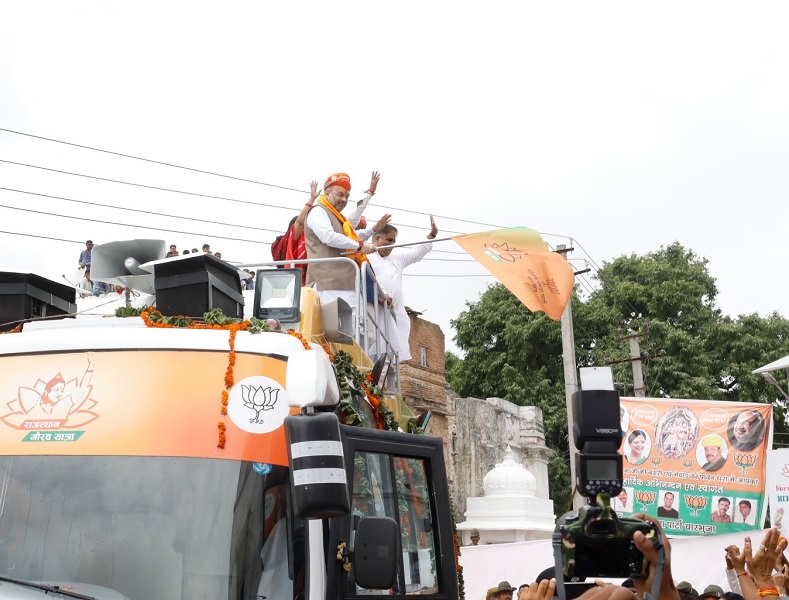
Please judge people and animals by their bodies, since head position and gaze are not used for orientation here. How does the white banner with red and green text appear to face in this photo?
toward the camera

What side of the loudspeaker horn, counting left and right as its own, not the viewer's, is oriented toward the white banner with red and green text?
back

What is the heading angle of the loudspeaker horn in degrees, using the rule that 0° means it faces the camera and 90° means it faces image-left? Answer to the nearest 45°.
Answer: approximately 45°

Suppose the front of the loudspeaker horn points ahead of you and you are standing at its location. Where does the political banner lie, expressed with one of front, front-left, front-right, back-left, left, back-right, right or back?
back

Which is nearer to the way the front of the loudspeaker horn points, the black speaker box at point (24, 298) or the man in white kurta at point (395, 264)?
the black speaker box

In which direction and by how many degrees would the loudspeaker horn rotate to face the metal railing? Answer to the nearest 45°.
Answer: approximately 135° to its left

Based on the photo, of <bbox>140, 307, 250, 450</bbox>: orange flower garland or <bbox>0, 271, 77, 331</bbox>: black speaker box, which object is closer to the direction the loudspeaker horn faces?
the black speaker box

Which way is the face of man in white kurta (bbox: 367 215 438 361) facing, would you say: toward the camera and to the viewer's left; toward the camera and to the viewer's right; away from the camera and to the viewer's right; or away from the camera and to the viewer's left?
toward the camera and to the viewer's right

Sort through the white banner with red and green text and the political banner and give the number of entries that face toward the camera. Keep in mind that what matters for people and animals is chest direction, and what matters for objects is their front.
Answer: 2

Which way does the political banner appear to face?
toward the camera

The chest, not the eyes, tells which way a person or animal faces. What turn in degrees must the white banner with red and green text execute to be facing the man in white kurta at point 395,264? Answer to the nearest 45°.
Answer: approximately 45° to its right
